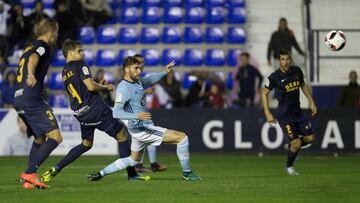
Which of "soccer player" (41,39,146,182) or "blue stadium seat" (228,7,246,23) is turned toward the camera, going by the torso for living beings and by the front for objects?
the blue stadium seat

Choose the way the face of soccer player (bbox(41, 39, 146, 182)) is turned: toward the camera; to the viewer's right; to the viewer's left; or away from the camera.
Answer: to the viewer's right

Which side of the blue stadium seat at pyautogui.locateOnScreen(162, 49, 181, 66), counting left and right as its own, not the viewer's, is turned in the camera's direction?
front

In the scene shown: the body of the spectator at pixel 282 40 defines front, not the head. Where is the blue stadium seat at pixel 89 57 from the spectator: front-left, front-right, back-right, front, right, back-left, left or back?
right

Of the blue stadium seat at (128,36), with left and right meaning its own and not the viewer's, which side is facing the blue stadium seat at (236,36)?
left

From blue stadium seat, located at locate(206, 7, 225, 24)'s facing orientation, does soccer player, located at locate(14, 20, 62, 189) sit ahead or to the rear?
ahead

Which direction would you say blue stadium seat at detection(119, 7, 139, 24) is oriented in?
toward the camera

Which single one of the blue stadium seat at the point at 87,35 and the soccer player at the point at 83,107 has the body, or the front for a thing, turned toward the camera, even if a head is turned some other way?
the blue stadium seat

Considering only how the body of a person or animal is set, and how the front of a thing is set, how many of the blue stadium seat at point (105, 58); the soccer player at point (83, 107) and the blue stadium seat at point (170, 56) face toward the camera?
2

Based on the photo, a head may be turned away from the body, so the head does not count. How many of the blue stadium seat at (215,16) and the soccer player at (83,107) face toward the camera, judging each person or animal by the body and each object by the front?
1

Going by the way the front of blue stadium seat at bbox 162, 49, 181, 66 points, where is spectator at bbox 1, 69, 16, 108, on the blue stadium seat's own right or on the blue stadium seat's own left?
on the blue stadium seat's own right

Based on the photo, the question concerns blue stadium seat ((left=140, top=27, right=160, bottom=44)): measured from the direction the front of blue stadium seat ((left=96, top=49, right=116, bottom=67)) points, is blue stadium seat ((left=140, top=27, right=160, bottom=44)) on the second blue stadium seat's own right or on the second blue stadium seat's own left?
on the second blue stadium seat's own left

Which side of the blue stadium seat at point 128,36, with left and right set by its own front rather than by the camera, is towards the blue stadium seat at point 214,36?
left

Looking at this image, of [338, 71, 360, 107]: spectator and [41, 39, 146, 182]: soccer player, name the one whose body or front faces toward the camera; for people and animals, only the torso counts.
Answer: the spectator

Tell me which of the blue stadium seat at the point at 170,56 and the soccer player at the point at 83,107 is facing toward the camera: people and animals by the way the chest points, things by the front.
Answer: the blue stadium seat

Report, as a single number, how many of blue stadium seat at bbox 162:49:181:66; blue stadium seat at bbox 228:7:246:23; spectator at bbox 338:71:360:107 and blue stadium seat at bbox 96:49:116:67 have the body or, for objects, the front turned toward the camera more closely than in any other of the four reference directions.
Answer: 4

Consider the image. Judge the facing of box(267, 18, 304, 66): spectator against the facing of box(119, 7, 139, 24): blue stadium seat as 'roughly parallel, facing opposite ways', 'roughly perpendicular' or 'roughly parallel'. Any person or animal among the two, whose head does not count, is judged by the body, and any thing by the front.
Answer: roughly parallel
